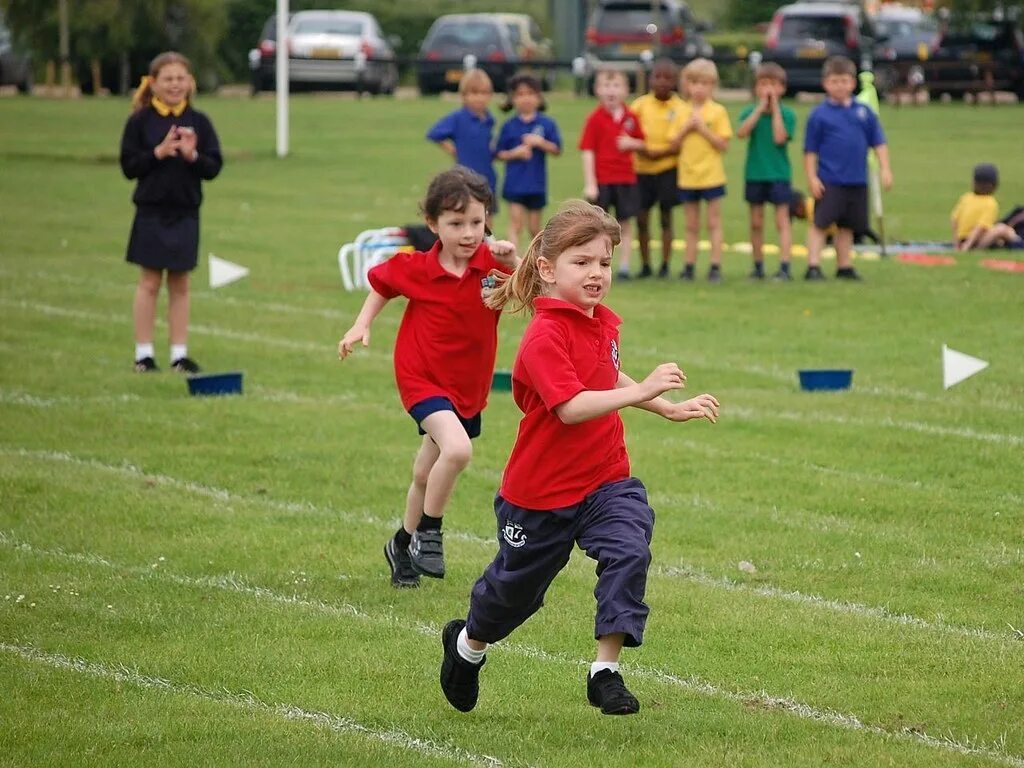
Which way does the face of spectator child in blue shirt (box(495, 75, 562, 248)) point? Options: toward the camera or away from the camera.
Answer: toward the camera

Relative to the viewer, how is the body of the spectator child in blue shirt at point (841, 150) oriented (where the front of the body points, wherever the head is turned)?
toward the camera

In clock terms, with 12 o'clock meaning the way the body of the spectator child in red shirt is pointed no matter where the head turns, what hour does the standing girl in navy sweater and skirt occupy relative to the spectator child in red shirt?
The standing girl in navy sweater and skirt is roughly at 1 o'clock from the spectator child in red shirt.

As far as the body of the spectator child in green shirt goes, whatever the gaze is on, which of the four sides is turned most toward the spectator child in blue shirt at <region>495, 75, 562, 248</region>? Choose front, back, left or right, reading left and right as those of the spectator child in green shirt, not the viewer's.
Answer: right

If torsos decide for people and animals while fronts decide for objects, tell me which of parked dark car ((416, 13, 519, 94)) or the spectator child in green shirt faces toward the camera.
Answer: the spectator child in green shirt

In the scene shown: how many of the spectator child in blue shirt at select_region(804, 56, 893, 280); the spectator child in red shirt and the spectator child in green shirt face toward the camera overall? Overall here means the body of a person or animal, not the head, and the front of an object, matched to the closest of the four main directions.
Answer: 3

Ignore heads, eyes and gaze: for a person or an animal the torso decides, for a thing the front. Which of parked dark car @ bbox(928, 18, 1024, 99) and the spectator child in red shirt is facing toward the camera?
the spectator child in red shirt

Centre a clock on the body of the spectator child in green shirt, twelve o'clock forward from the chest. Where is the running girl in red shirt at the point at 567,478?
The running girl in red shirt is roughly at 12 o'clock from the spectator child in green shirt.

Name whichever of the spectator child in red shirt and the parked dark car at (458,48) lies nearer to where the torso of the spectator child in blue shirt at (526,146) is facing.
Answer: the spectator child in red shirt

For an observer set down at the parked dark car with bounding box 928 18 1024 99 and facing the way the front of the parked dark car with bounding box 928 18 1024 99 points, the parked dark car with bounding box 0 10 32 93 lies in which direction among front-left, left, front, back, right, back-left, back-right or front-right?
left

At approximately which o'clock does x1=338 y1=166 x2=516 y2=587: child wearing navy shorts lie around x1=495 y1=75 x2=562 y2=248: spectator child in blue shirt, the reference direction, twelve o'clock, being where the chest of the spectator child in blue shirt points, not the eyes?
The child wearing navy shorts is roughly at 12 o'clock from the spectator child in blue shirt.

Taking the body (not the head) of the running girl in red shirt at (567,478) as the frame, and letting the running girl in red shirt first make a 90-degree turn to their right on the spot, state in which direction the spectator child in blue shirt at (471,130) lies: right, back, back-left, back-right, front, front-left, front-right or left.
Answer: back-right

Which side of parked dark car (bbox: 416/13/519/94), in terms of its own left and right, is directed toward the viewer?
back

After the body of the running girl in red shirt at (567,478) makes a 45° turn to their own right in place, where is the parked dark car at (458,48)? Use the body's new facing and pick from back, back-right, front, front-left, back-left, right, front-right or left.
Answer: back

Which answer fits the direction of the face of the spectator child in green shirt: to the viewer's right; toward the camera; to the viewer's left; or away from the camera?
toward the camera

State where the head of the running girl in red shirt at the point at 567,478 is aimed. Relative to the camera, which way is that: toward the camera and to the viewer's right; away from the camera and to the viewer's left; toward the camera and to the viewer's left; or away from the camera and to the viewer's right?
toward the camera and to the viewer's right

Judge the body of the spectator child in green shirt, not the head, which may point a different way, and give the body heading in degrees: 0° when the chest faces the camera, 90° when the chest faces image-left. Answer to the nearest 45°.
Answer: approximately 0°

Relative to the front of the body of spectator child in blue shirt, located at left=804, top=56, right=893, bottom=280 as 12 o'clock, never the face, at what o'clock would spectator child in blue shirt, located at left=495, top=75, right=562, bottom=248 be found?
spectator child in blue shirt, located at left=495, top=75, right=562, bottom=248 is roughly at 3 o'clock from spectator child in blue shirt, located at left=804, top=56, right=893, bottom=280.

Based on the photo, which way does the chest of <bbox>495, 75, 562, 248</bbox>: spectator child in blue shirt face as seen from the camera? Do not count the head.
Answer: toward the camera

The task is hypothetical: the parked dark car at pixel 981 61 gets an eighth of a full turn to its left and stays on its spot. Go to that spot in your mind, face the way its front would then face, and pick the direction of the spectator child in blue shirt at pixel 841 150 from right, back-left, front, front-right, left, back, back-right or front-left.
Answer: back-left

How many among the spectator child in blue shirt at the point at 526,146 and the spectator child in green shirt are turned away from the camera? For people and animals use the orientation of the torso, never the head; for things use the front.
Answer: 0

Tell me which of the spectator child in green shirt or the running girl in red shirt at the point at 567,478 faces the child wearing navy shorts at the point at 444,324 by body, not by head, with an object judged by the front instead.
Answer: the spectator child in green shirt
